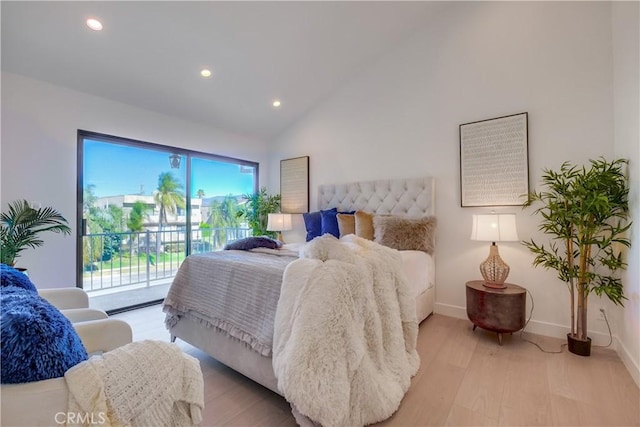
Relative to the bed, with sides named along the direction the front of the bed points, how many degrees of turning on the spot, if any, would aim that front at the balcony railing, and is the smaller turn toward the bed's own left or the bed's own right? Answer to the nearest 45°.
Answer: approximately 90° to the bed's own right

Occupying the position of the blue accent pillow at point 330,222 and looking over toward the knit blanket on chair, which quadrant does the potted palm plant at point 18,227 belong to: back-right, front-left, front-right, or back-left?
front-right

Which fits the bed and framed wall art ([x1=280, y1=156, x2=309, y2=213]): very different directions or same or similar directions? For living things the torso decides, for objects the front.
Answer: same or similar directions

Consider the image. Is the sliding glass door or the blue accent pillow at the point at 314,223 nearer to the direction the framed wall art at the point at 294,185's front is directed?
the sliding glass door

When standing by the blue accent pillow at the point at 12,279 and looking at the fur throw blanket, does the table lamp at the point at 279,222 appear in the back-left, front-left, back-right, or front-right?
front-left

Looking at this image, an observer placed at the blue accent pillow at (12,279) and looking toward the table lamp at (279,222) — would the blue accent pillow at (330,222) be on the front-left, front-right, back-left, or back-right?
front-right

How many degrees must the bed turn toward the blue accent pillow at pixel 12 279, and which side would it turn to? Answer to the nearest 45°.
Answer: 0° — it already faces it

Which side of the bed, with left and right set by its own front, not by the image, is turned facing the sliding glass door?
right

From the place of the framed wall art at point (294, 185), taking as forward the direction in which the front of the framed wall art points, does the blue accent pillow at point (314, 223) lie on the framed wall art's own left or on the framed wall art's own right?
on the framed wall art's own left

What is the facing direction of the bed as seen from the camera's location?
facing the viewer and to the left of the viewer

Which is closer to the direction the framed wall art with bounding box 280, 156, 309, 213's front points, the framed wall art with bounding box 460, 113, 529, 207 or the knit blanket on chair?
the knit blanket on chair

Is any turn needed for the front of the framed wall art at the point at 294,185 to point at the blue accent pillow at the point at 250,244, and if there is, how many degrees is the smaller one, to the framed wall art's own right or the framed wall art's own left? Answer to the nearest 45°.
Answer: approximately 45° to the framed wall art's own left

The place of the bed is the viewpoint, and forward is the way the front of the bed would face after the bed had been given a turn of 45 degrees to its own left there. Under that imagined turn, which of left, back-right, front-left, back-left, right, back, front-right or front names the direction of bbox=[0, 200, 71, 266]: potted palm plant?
right

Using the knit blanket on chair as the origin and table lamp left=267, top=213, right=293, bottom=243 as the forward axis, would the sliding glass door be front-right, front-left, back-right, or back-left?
front-left

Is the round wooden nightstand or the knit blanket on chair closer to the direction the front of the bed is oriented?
the knit blanket on chair

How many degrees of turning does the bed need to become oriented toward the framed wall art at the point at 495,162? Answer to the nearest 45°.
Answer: approximately 135° to its left

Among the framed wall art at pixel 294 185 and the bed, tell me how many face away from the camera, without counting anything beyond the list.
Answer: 0

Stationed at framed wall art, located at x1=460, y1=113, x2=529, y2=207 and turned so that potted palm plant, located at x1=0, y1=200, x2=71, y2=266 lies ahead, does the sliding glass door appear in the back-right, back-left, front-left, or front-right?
front-right

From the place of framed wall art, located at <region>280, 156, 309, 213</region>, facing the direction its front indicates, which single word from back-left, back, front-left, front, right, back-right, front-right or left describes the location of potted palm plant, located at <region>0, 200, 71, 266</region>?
front
